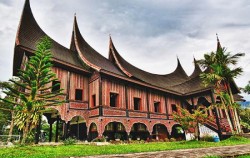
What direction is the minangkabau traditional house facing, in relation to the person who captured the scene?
facing the viewer and to the right of the viewer
